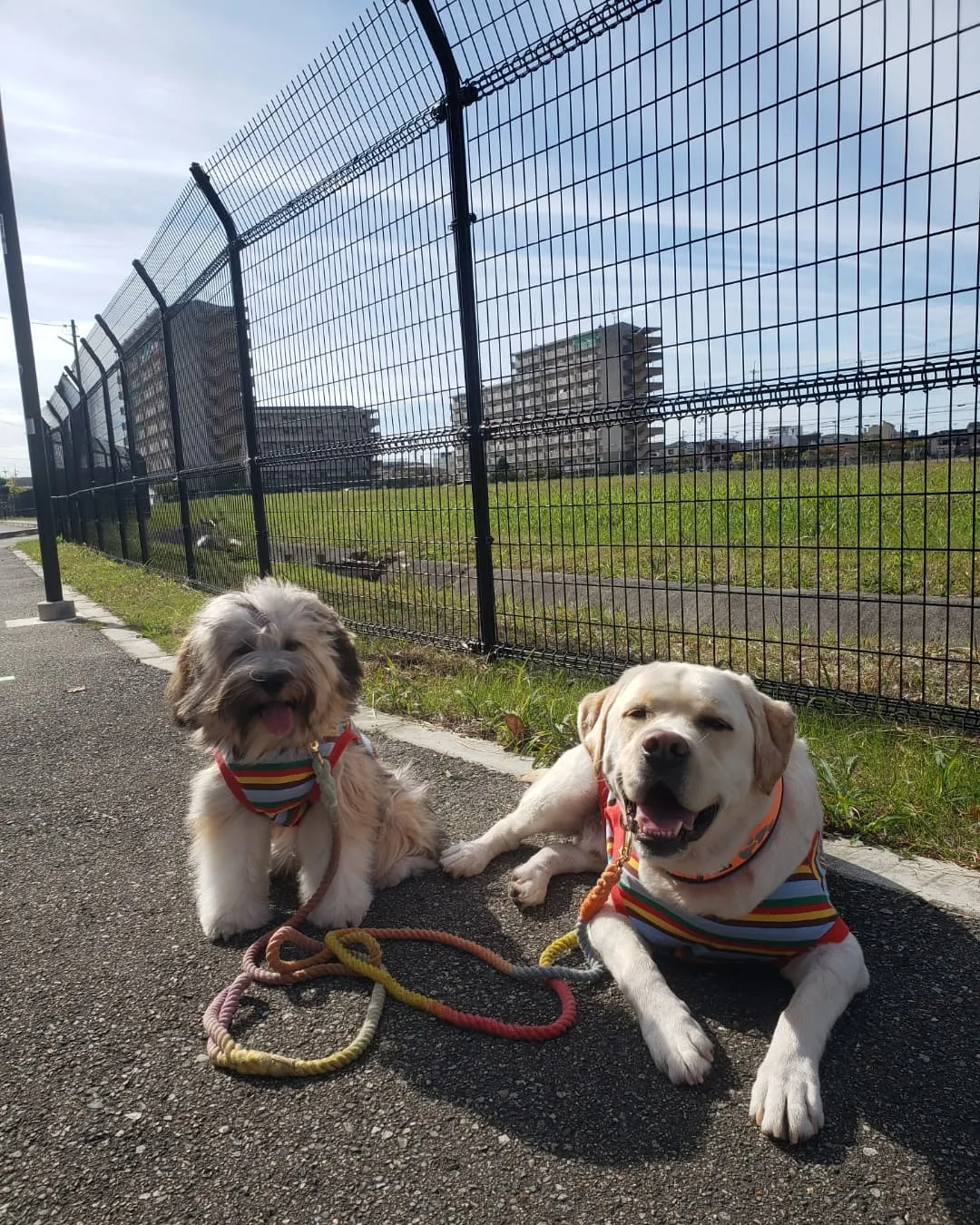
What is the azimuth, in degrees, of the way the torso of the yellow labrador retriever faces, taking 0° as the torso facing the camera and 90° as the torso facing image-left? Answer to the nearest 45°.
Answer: approximately 0°

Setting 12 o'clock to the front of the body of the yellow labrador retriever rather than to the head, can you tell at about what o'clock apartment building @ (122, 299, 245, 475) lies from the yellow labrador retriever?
The apartment building is roughly at 5 o'clock from the yellow labrador retriever.

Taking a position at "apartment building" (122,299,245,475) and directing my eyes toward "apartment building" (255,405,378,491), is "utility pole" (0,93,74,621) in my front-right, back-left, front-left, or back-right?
back-right

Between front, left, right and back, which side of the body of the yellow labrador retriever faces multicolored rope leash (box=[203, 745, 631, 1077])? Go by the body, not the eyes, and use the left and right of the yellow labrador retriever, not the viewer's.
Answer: right

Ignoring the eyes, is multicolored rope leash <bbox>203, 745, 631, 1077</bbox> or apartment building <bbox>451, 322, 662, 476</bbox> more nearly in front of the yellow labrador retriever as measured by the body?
the multicolored rope leash

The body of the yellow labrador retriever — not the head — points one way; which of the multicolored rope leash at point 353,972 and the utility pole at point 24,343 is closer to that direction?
the multicolored rope leash

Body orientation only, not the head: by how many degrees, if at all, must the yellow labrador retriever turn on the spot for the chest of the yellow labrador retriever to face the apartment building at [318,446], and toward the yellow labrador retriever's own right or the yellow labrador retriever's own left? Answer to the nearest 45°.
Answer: approximately 135° to the yellow labrador retriever's own right

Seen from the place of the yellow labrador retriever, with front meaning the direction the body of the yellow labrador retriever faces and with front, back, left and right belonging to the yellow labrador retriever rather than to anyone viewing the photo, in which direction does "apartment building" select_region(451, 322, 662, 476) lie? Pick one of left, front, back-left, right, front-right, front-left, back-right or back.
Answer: back

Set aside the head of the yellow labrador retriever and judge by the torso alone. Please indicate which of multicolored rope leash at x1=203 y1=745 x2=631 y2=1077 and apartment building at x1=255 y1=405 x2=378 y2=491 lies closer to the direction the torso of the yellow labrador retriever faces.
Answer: the multicolored rope leash

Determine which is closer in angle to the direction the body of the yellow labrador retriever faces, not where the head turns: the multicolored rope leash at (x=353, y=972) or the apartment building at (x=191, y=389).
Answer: the multicolored rope leash
